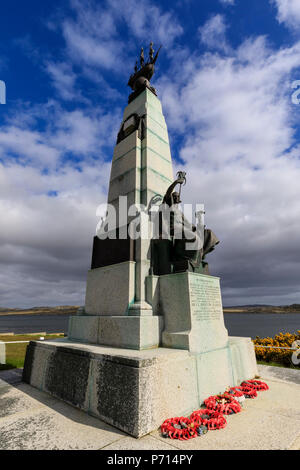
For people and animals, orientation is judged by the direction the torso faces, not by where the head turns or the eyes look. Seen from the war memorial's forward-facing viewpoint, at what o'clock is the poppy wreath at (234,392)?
The poppy wreath is roughly at 11 o'clock from the war memorial.

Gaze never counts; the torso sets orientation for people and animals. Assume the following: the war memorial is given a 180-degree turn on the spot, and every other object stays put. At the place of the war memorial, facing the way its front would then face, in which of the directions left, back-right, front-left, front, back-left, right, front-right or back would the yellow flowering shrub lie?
right

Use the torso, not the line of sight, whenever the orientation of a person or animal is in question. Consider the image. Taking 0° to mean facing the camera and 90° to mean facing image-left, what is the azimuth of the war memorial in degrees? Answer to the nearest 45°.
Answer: approximately 315°

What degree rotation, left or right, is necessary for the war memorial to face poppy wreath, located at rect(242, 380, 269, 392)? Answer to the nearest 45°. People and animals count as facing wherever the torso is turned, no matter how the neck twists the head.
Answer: approximately 45° to its left

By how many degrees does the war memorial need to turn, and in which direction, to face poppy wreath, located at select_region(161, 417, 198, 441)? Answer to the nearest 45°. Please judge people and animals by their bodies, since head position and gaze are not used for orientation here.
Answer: approximately 45° to its right

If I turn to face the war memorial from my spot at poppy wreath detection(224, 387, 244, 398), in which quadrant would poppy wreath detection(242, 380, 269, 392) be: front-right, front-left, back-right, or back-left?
back-right
